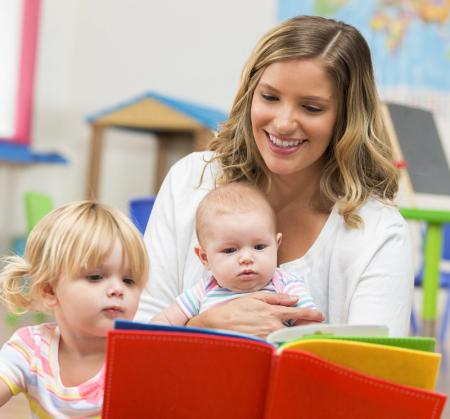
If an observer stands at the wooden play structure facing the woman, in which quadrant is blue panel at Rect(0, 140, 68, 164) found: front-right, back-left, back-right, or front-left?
back-right

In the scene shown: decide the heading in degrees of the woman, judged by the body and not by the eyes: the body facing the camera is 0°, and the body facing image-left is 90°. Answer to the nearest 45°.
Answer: approximately 0°

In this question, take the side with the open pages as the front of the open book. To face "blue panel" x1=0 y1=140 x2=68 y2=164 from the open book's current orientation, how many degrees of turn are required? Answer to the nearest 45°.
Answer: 0° — it already faces it

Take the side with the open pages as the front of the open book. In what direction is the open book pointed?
away from the camera

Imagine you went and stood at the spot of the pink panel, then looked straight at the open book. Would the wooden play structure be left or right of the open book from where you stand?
left

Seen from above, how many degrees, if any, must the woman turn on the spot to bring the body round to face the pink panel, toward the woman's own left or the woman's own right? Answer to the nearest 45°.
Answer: approximately 135° to the woman's own right

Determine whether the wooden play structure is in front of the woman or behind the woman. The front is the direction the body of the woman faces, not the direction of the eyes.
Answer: behind
